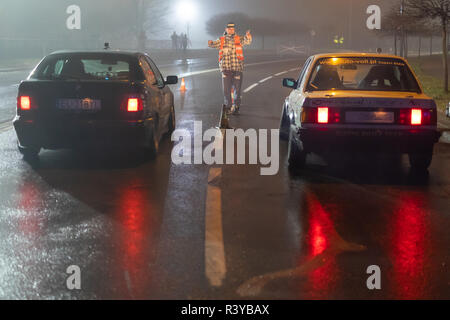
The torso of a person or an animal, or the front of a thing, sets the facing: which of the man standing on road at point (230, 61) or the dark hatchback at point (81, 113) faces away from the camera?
the dark hatchback

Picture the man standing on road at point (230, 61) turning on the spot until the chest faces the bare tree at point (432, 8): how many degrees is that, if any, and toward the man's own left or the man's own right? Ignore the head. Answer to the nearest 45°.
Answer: approximately 135° to the man's own left

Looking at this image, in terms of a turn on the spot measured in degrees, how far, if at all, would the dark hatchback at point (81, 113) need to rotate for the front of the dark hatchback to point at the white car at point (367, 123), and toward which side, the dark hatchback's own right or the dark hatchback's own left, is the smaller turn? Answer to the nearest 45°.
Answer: approximately 135° to the dark hatchback's own right

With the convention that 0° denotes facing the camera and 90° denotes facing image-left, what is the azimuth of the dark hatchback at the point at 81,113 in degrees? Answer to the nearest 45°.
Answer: approximately 180°

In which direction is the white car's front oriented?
away from the camera

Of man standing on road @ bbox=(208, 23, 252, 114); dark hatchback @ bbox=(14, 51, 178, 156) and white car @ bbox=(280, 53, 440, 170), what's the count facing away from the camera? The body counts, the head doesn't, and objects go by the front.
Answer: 2

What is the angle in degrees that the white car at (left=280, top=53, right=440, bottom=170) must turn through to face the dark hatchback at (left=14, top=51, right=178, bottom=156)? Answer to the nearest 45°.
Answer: approximately 90° to its left

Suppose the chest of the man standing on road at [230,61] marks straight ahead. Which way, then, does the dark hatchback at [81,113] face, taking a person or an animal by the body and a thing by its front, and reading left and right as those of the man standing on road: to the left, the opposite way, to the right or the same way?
the opposite way

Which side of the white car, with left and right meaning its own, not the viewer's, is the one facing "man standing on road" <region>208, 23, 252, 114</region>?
front

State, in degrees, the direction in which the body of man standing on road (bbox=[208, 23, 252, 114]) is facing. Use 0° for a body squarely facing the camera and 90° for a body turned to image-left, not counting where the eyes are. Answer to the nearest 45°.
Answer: approximately 0°

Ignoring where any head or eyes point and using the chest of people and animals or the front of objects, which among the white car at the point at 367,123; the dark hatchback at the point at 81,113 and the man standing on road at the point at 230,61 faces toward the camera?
the man standing on road
